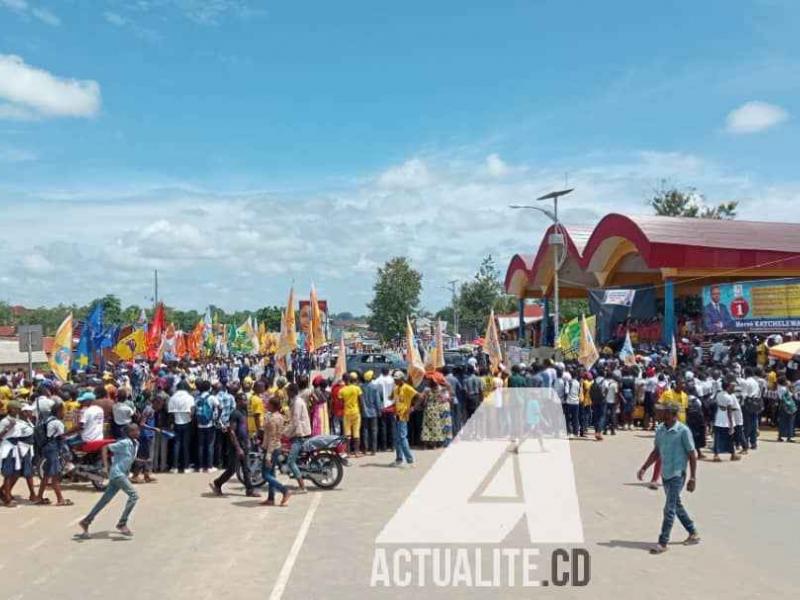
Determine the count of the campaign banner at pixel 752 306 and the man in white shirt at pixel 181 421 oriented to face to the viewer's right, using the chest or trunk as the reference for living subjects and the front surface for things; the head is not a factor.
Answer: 0

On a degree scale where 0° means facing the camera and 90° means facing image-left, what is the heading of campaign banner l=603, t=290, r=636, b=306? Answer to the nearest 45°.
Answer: approximately 0°

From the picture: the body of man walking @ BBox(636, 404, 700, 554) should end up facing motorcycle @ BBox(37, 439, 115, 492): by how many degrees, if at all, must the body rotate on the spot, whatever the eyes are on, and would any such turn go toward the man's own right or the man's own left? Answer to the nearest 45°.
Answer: approximately 45° to the man's own right

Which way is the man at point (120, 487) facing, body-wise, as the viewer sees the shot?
to the viewer's right
